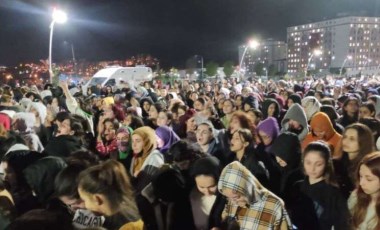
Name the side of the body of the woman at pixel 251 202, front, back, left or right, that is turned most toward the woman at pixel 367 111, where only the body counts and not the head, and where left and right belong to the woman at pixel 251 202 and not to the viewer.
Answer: back

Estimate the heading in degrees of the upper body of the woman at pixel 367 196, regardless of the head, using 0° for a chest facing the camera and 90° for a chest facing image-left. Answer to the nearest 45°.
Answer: approximately 45°

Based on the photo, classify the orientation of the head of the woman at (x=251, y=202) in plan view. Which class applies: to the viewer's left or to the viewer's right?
to the viewer's left
